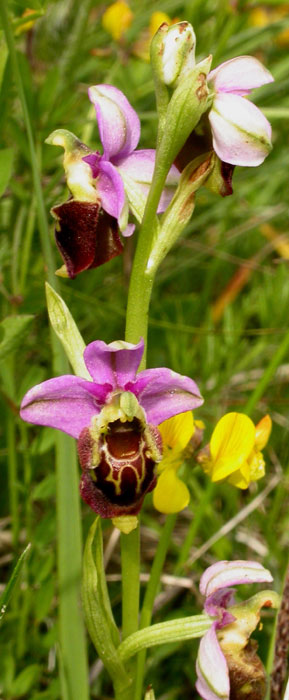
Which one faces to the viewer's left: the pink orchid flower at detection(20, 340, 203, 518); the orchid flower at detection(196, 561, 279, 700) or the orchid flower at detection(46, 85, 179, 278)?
the orchid flower at detection(46, 85, 179, 278)

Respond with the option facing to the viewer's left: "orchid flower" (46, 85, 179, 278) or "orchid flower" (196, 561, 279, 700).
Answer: "orchid flower" (46, 85, 179, 278)

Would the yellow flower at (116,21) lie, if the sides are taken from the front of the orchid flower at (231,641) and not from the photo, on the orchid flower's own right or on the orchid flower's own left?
on the orchid flower's own left

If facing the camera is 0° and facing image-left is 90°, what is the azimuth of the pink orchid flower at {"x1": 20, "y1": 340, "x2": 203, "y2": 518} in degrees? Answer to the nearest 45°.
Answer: approximately 0°

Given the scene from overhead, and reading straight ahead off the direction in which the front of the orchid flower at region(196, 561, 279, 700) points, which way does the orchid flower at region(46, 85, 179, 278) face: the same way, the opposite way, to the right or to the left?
the opposite way

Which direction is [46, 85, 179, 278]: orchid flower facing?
to the viewer's left

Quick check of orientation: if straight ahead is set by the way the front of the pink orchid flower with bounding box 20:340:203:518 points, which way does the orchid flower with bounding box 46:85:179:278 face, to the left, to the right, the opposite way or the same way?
to the right
